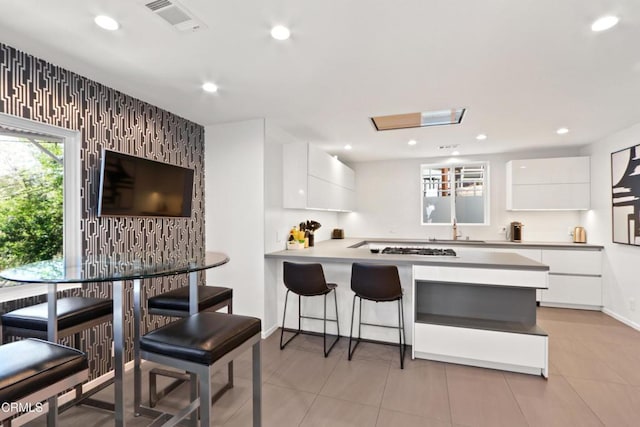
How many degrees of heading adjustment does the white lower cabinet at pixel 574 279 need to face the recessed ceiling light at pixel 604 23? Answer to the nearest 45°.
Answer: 0° — it already faces it

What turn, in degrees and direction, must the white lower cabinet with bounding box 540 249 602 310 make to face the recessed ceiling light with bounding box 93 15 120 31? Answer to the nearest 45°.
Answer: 0° — it already faces it

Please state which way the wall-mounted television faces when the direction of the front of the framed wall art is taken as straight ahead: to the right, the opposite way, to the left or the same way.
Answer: the opposite way

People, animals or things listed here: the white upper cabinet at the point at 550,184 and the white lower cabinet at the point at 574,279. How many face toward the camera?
2

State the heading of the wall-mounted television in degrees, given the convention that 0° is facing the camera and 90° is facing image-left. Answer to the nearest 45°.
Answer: approximately 315°

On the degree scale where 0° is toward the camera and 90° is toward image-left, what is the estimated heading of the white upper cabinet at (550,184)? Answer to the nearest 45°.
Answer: approximately 0°

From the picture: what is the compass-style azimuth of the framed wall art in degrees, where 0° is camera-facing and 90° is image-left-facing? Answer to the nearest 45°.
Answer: approximately 45°
